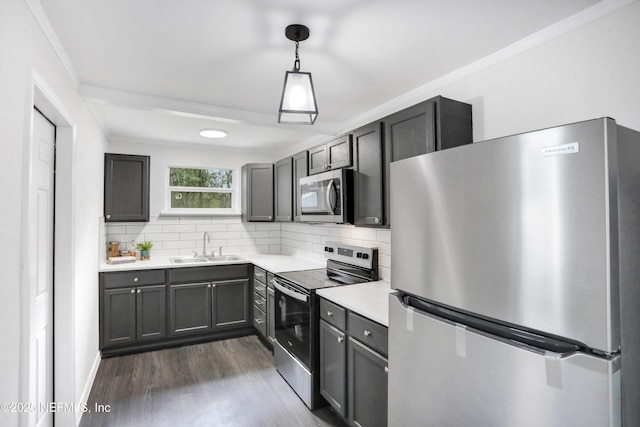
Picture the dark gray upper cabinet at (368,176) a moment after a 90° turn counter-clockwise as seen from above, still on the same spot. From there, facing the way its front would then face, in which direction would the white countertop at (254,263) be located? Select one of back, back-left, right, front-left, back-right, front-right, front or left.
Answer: back

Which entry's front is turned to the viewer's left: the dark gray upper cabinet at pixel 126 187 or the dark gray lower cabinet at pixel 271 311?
the dark gray lower cabinet

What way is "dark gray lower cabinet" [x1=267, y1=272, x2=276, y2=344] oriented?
to the viewer's left

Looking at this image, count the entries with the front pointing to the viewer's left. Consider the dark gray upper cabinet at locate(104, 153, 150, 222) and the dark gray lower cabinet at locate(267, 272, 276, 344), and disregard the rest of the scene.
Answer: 1

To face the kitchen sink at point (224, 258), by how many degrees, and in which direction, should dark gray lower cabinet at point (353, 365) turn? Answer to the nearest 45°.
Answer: approximately 90° to its right

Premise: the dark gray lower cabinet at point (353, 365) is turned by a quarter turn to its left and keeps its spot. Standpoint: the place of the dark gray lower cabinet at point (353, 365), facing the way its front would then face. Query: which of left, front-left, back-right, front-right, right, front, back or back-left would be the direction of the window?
back

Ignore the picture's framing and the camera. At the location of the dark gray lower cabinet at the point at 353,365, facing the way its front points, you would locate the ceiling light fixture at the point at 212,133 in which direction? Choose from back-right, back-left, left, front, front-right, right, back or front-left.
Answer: right

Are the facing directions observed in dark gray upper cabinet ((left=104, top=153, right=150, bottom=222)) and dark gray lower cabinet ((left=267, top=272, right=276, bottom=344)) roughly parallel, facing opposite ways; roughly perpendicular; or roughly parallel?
roughly perpendicular

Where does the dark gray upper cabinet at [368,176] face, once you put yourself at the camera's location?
facing the viewer and to the left of the viewer

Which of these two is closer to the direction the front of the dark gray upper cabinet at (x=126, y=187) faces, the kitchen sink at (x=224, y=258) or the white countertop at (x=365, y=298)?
the white countertop

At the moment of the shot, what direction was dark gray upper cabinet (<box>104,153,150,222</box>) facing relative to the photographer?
facing the viewer

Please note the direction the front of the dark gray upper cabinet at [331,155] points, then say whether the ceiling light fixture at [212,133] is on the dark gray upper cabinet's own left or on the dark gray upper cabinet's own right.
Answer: on the dark gray upper cabinet's own right
